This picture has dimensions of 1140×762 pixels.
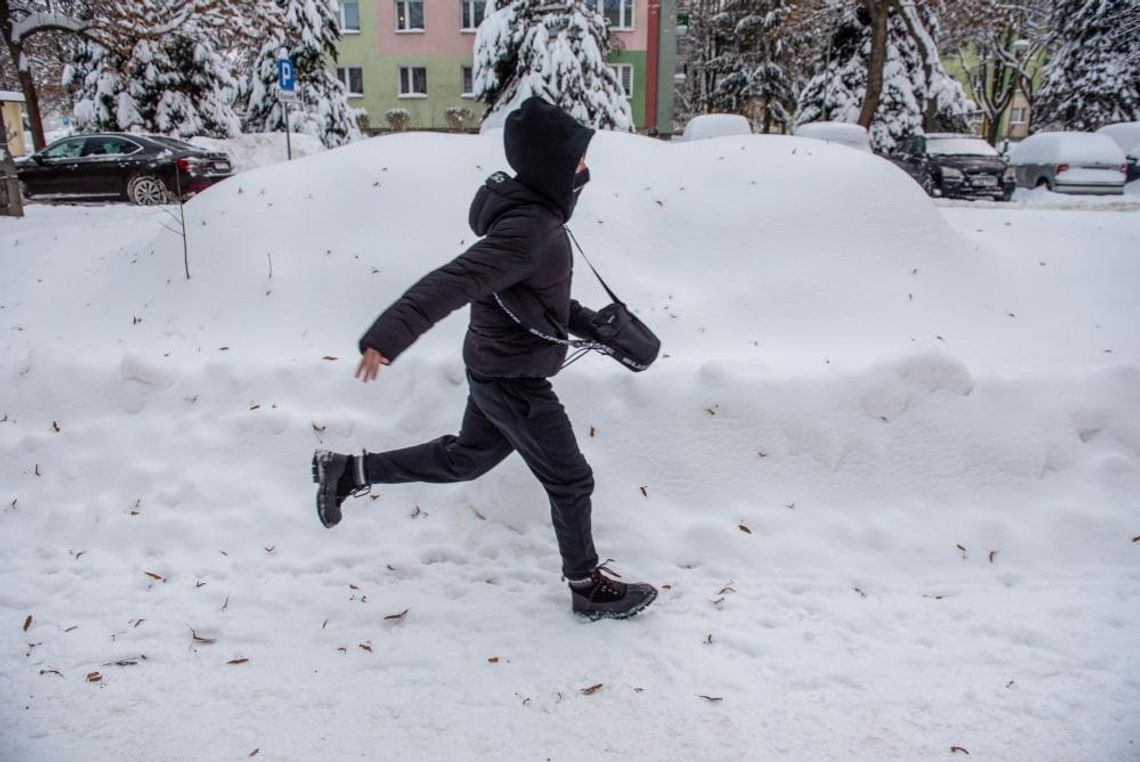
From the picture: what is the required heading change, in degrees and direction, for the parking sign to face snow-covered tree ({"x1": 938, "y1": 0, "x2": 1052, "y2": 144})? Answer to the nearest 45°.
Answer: approximately 135° to its left

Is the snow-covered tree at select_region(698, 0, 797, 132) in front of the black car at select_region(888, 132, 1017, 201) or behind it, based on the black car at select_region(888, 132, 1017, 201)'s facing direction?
behind

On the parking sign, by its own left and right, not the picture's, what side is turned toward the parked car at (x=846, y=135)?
left

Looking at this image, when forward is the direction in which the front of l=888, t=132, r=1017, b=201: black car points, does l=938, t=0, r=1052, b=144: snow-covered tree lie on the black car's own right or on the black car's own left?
on the black car's own left

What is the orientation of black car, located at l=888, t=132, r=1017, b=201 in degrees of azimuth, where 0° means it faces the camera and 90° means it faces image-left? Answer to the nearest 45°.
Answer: approximately 315°

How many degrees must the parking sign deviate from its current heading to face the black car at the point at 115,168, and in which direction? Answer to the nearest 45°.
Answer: approximately 90° to its right

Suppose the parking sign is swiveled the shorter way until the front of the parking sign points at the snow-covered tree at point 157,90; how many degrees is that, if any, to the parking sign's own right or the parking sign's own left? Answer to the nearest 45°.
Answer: approximately 180°

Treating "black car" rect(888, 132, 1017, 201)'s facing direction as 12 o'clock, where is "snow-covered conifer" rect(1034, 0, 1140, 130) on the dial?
The snow-covered conifer is roughly at 8 o'clock from the black car.

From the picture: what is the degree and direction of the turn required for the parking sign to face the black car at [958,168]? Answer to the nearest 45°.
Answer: approximately 90° to its left

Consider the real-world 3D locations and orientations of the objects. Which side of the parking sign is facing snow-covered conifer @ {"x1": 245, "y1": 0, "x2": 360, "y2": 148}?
back
